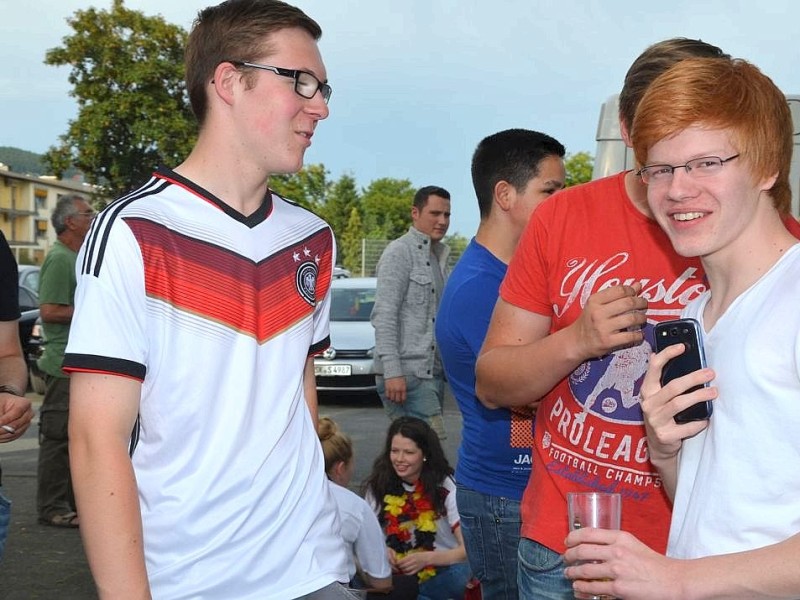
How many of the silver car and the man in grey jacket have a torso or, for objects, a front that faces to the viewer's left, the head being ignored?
0

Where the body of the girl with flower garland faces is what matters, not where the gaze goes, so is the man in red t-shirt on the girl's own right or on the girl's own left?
on the girl's own left

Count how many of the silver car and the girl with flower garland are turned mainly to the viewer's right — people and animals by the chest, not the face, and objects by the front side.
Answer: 0

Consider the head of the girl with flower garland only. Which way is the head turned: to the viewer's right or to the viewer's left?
to the viewer's left

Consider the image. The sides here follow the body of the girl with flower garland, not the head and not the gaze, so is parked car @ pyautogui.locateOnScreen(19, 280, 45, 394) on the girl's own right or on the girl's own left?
on the girl's own right

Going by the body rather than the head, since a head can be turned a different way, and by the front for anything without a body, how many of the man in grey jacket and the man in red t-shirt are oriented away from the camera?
0

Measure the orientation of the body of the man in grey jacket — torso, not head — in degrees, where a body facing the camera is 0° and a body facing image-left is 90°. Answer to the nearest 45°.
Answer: approximately 315°

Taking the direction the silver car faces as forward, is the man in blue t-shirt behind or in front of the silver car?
in front

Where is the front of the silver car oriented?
toward the camera

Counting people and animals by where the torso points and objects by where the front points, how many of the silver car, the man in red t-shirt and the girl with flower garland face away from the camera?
0

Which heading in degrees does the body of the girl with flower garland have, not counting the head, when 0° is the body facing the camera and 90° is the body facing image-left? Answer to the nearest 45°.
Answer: approximately 45°

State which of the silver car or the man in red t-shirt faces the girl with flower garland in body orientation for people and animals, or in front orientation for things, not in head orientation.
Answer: the silver car

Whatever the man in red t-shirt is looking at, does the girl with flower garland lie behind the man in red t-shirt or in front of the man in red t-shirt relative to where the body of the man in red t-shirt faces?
behind

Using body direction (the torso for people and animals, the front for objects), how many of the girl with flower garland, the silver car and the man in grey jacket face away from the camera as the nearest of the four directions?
0
